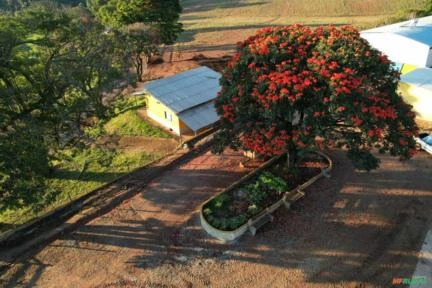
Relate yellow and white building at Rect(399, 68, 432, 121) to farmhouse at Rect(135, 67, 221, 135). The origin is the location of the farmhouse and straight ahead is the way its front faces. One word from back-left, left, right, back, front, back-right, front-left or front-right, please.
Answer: front-left

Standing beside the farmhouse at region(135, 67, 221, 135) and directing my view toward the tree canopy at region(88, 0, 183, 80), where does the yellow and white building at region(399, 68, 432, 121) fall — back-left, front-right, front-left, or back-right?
back-right

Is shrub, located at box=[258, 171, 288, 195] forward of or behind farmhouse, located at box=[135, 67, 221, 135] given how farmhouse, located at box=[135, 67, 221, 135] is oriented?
forward

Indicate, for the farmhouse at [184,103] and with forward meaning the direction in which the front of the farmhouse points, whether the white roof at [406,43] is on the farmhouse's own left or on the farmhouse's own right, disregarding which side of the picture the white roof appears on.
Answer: on the farmhouse's own left

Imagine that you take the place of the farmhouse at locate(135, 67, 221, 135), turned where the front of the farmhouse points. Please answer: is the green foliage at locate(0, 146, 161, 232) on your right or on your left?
on your right

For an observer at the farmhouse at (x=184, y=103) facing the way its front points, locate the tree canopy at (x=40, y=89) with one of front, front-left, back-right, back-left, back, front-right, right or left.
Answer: right
